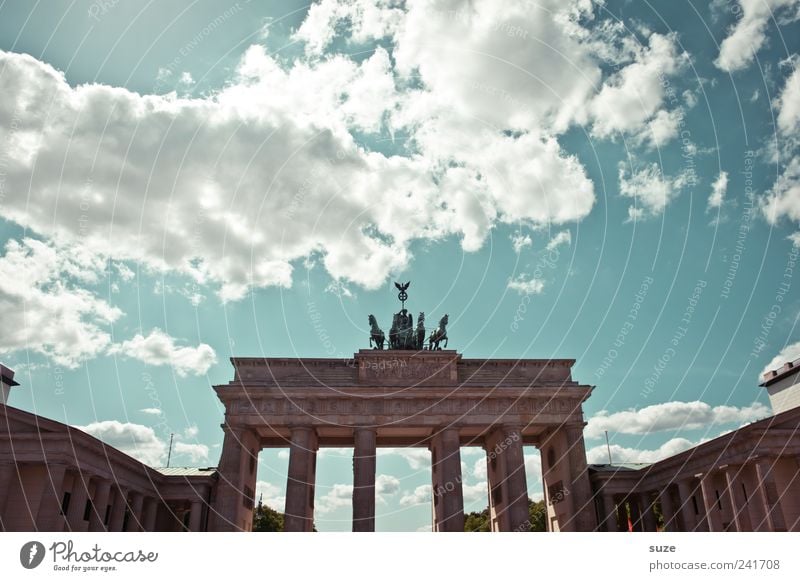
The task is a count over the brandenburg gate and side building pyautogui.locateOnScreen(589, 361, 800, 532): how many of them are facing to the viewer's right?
0

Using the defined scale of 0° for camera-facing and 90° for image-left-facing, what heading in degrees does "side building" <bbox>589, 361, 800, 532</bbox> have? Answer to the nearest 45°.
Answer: approximately 45°

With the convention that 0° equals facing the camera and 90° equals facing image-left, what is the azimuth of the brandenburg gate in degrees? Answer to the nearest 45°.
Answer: approximately 0°

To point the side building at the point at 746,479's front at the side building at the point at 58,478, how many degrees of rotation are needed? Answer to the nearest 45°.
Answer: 0° — it already faces it

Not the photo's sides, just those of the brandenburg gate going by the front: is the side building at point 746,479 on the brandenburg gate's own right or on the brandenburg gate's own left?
on the brandenburg gate's own left

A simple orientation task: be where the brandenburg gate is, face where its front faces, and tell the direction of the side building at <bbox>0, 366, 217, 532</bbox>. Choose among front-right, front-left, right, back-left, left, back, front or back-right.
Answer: front-right
